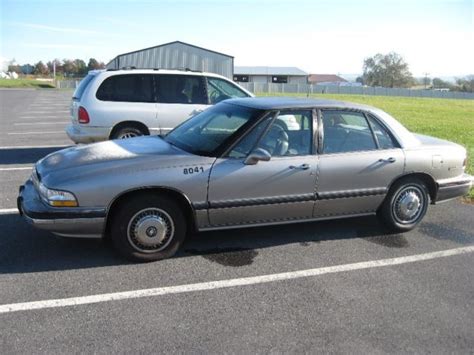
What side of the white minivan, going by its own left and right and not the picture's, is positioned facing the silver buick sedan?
right

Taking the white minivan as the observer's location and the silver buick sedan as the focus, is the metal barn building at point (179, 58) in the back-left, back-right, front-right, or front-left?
back-left

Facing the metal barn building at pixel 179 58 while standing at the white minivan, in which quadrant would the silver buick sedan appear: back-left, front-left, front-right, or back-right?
back-right

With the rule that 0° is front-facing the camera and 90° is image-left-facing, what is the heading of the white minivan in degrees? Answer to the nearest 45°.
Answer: approximately 270°

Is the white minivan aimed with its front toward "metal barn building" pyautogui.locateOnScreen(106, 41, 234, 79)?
no
